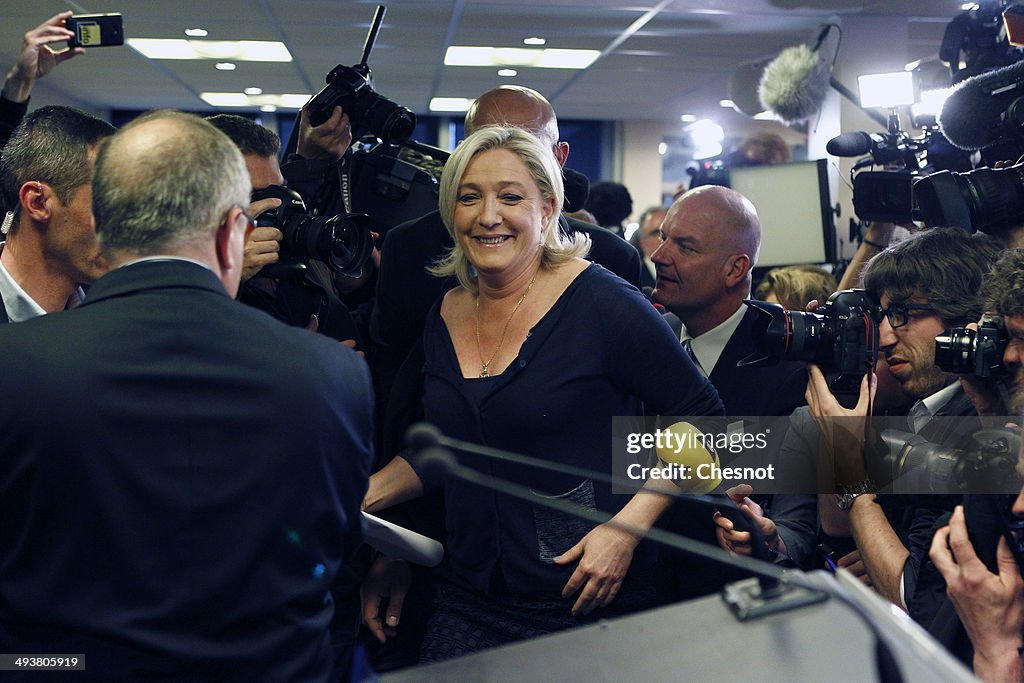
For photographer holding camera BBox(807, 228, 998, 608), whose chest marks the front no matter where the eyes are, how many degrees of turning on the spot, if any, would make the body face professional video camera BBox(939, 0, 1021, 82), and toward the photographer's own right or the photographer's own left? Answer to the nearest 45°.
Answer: approximately 90° to the photographer's own right

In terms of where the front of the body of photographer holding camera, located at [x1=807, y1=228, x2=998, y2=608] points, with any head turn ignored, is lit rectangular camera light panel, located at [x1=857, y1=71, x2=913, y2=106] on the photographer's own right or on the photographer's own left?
on the photographer's own right

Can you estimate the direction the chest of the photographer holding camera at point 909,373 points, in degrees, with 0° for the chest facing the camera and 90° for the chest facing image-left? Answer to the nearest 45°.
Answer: approximately 90°

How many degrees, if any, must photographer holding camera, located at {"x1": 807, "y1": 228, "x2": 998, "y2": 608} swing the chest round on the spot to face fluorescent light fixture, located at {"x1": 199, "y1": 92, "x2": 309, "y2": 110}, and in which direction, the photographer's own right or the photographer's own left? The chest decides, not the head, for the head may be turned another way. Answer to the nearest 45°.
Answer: approximately 45° to the photographer's own right

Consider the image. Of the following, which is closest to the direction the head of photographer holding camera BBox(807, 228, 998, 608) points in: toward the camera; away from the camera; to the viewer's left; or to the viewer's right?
to the viewer's left

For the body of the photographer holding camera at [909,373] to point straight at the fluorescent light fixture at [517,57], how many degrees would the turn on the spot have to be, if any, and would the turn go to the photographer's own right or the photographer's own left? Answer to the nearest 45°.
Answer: approximately 45° to the photographer's own right

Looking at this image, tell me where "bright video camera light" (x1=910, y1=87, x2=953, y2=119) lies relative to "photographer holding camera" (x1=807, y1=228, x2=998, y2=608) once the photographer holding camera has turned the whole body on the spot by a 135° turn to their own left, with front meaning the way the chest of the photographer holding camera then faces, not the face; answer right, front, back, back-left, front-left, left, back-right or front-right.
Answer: back-left

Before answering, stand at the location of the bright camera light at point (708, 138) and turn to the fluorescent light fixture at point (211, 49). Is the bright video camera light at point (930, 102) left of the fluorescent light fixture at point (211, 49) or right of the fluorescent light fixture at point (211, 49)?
left

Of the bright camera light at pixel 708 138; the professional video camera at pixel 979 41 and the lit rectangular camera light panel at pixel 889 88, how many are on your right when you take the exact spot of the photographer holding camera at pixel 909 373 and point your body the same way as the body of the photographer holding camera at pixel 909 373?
3
